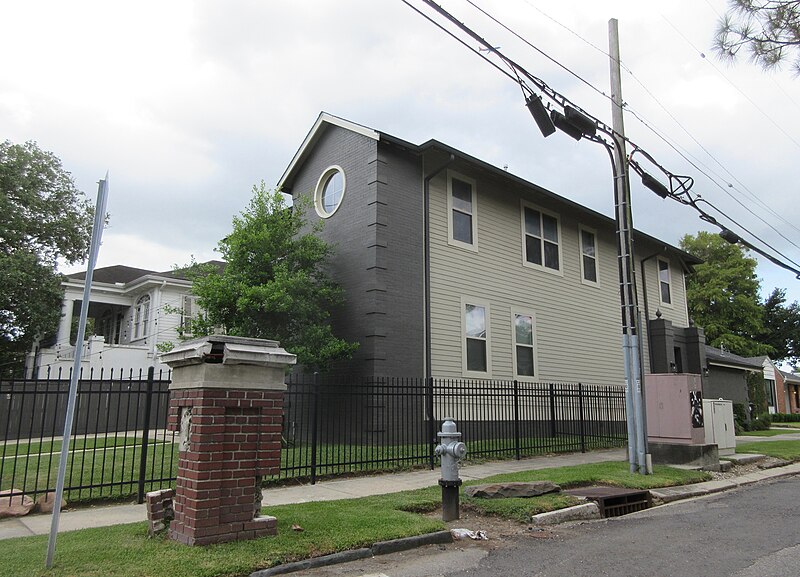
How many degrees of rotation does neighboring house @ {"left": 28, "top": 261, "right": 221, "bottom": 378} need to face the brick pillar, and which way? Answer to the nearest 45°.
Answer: approximately 45° to its left

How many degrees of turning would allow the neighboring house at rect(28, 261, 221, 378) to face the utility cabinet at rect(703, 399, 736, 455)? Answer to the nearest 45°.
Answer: approximately 90° to its left

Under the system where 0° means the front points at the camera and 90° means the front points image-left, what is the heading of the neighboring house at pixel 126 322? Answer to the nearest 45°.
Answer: approximately 45°

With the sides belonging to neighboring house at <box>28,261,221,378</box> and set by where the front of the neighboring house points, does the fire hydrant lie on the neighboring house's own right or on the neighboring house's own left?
on the neighboring house's own left

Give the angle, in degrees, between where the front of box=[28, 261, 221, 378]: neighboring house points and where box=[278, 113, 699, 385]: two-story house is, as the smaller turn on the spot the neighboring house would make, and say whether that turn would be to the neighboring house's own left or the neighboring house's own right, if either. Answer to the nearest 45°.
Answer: approximately 90° to the neighboring house's own left

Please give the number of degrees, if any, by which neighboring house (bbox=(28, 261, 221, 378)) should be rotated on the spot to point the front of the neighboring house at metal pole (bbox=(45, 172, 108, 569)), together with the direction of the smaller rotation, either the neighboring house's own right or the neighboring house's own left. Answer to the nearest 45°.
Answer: approximately 45° to the neighboring house's own left

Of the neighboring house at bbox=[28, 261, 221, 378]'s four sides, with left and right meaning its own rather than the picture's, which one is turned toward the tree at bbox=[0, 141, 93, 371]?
front

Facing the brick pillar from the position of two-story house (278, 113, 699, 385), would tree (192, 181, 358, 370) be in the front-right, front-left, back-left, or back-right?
front-right

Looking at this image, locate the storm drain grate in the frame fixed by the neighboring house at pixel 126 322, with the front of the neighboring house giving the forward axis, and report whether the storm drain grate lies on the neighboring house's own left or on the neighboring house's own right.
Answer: on the neighboring house's own left

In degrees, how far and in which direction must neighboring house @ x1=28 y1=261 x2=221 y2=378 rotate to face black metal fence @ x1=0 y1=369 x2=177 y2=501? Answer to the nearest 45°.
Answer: approximately 45° to its left

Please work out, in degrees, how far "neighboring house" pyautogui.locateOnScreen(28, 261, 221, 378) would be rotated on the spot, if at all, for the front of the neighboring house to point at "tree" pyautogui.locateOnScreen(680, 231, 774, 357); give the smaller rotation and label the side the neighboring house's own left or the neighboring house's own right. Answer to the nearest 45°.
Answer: approximately 135° to the neighboring house's own left
